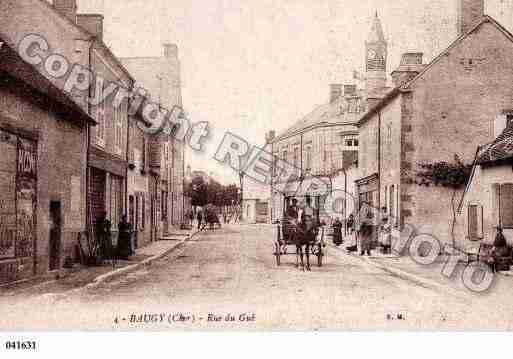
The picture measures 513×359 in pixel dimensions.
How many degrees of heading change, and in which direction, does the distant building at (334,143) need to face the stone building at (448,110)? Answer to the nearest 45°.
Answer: approximately 45° to its left

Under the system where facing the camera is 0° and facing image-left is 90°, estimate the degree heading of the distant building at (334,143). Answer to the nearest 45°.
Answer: approximately 45°

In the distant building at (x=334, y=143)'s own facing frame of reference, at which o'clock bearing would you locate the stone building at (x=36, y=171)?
The stone building is roughly at 11 o'clock from the distant building.

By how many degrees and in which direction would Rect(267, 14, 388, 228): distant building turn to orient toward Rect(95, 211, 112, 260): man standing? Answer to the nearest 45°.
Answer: approximately 45° to its left

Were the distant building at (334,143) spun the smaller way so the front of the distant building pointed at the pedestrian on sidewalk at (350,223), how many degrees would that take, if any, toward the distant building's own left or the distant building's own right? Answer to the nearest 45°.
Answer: approximately 45° to the distant building's own left

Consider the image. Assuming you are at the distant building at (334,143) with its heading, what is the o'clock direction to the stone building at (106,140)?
The stone building is roughly at 11 o'clock from the distant building.
